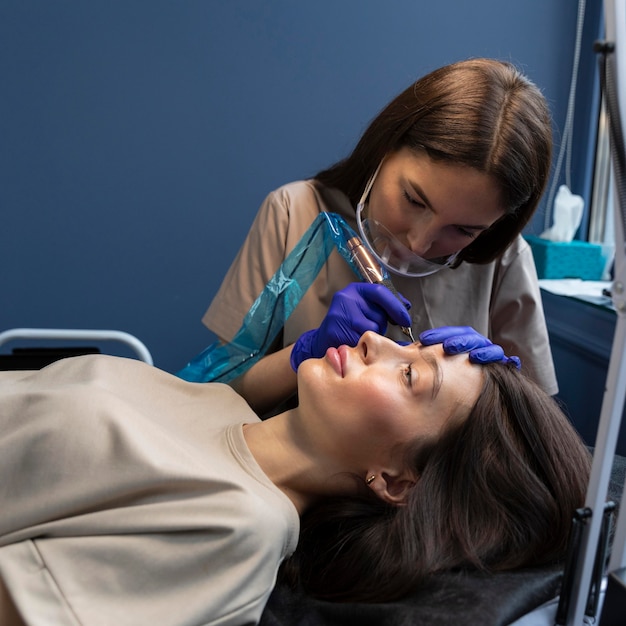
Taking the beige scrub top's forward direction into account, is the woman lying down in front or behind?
in front

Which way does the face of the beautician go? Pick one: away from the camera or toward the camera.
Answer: toward the camera

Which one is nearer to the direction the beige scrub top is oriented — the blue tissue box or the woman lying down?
the woman lying down

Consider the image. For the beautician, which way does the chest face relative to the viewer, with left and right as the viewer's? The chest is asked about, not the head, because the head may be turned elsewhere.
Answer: facing the viewer

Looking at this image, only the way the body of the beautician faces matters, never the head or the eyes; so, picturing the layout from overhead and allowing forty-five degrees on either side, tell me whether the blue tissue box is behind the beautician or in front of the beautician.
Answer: behind

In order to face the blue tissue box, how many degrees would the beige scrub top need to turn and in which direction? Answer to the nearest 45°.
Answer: approximately 135° to its left

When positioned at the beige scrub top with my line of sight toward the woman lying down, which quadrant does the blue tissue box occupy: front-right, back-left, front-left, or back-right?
back-left

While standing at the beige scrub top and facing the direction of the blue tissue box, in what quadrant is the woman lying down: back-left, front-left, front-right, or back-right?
back-right
